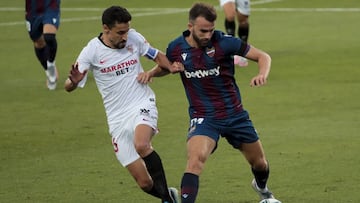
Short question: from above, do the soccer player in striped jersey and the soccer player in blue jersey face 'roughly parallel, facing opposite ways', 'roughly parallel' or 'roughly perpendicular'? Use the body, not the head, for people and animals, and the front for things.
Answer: roughly parallel

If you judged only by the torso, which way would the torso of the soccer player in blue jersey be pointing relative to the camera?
toward the camera

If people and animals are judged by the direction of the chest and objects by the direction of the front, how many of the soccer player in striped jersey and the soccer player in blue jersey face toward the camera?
2

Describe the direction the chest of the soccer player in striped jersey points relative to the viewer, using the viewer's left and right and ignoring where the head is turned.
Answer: facing the viewer

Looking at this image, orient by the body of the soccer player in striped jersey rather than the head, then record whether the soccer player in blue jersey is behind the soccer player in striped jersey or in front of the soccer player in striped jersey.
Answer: behind
